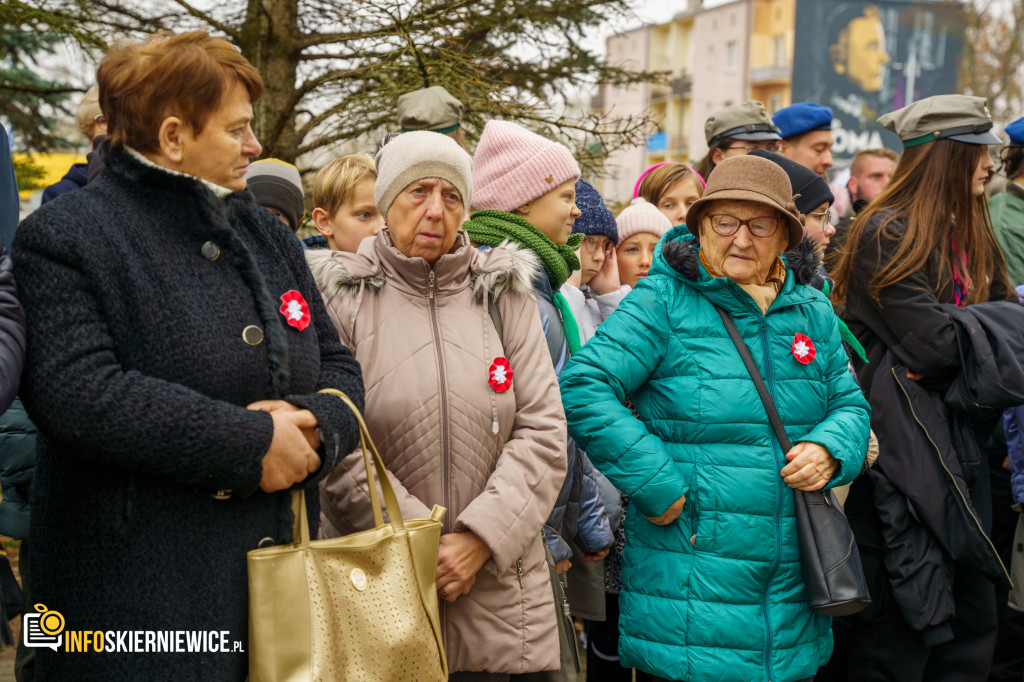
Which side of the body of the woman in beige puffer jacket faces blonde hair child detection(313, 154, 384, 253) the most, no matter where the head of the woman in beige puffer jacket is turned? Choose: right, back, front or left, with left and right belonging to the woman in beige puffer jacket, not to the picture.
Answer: back

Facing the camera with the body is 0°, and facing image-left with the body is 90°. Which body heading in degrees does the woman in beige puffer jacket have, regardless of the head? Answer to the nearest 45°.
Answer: approximately 0°

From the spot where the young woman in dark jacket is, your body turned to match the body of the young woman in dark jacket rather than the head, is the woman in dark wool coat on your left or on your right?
on your right

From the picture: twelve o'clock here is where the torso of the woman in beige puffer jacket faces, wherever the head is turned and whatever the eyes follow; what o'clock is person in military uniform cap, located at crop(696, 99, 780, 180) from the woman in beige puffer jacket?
The person in military uniform cap is roughly at 7 o'clock from the woman in beige puffer jacket.

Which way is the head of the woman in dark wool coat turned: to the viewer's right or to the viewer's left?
to the viewer's right

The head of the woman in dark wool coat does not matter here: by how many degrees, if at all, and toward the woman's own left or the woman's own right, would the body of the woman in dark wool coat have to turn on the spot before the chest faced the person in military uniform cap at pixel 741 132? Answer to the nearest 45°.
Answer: approximately 90° to the woman's own left

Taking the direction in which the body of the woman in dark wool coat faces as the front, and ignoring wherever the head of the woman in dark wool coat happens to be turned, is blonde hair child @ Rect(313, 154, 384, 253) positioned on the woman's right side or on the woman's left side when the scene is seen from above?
on the woman's left side

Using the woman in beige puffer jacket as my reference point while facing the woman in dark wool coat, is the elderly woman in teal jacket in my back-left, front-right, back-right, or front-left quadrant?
back-left

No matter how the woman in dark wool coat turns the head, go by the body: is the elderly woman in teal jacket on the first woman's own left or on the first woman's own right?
on the first woman's own left

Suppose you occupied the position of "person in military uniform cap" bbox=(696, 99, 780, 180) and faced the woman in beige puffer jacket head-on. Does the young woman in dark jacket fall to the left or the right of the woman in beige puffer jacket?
left

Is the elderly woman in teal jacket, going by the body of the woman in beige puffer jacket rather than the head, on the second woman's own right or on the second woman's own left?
on the second woman's own left
